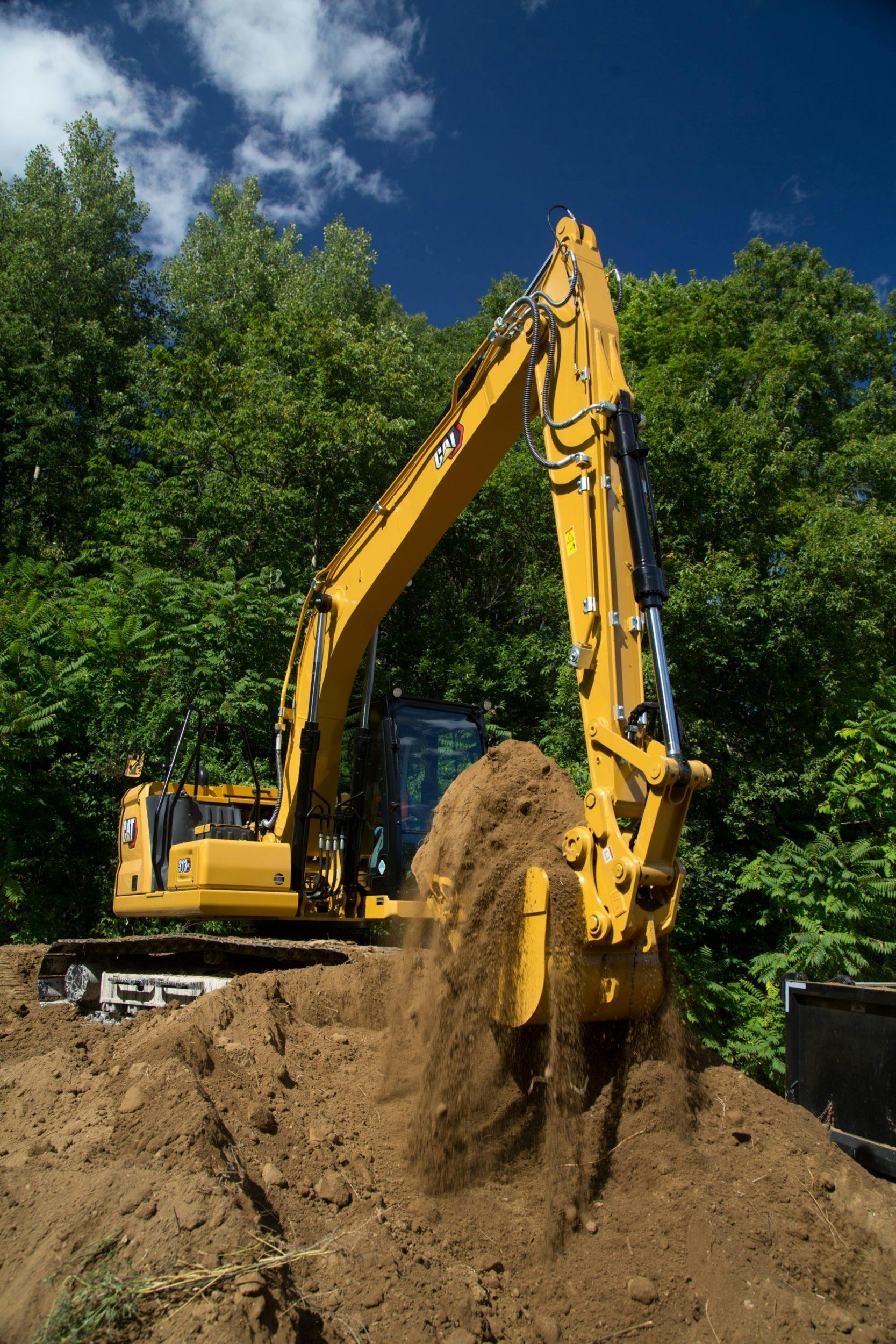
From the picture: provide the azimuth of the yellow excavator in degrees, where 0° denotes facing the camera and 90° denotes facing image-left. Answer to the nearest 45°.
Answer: approximately 315°

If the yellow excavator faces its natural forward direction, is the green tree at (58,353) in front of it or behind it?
behind

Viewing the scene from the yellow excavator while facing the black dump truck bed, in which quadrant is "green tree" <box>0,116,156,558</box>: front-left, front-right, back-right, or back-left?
back-left

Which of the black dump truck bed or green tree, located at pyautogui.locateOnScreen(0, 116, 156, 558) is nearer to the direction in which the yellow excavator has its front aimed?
the black dump truck bed

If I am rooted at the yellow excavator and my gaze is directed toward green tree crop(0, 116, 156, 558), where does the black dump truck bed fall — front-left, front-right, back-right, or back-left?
back-right

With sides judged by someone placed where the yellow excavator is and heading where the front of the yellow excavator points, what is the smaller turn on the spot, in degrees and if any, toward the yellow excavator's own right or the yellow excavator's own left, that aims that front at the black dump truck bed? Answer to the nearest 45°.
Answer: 0° — it already faces it
